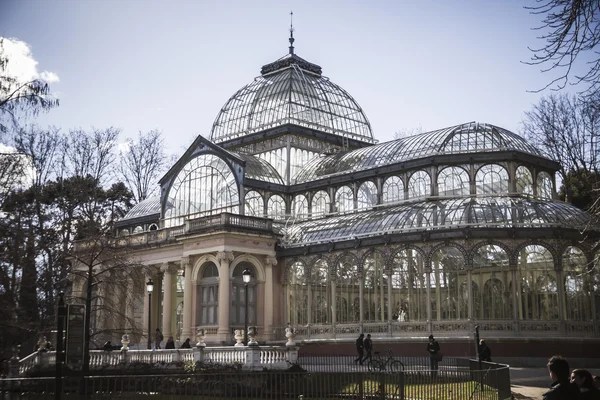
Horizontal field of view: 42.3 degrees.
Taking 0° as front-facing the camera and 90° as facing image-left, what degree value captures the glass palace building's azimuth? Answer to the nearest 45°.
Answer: approximately 45°

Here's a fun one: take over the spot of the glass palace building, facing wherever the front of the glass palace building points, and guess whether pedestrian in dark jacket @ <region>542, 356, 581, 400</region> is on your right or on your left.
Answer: on your left
